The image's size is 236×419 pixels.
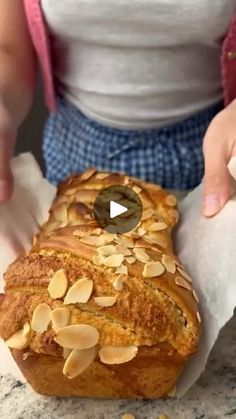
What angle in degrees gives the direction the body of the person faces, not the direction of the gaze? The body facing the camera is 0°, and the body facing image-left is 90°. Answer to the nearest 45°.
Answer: approximately 0°
